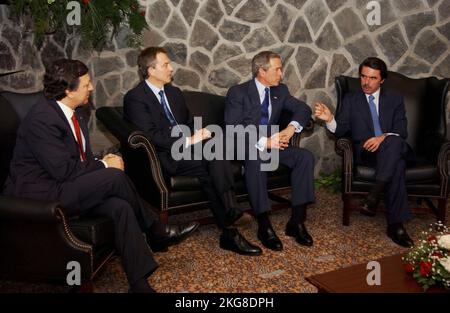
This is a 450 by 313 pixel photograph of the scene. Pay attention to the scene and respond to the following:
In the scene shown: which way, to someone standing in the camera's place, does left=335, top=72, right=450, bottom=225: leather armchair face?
facing the viewer

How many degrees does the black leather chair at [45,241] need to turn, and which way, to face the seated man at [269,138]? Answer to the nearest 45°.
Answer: approximately 90° to its left

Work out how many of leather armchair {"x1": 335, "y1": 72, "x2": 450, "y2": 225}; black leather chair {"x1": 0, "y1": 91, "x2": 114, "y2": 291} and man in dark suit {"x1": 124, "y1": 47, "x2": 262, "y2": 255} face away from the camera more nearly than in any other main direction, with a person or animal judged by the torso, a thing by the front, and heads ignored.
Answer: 0

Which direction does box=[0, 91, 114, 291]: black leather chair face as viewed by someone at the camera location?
facing the viewer and to the right of the viewer

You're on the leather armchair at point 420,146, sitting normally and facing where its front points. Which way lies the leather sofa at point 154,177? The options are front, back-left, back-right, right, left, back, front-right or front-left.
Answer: front-right

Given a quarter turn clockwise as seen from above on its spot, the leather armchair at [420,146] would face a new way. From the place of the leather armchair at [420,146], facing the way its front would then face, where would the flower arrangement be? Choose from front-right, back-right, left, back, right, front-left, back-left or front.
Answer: left

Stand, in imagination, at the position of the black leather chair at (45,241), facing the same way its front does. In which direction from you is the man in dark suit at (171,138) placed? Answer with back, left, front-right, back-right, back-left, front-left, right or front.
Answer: left

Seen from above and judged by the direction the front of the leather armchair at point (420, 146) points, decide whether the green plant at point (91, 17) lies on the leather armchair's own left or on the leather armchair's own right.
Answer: on the leather armchair's own right

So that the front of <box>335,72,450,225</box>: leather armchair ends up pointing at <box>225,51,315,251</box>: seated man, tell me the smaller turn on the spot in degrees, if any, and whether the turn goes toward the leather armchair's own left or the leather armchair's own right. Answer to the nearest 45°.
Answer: approximately 45° to the leather armchair's own right

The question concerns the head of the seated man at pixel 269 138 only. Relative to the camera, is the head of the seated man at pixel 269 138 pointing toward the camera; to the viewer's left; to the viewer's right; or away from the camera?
to the viewer's right

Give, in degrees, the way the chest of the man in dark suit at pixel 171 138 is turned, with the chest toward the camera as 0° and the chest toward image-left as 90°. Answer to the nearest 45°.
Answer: approximately 315°

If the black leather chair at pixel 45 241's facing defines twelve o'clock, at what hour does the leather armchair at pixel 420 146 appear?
The leather armchair is roughly at 10 o'clock from the black leather chair.
